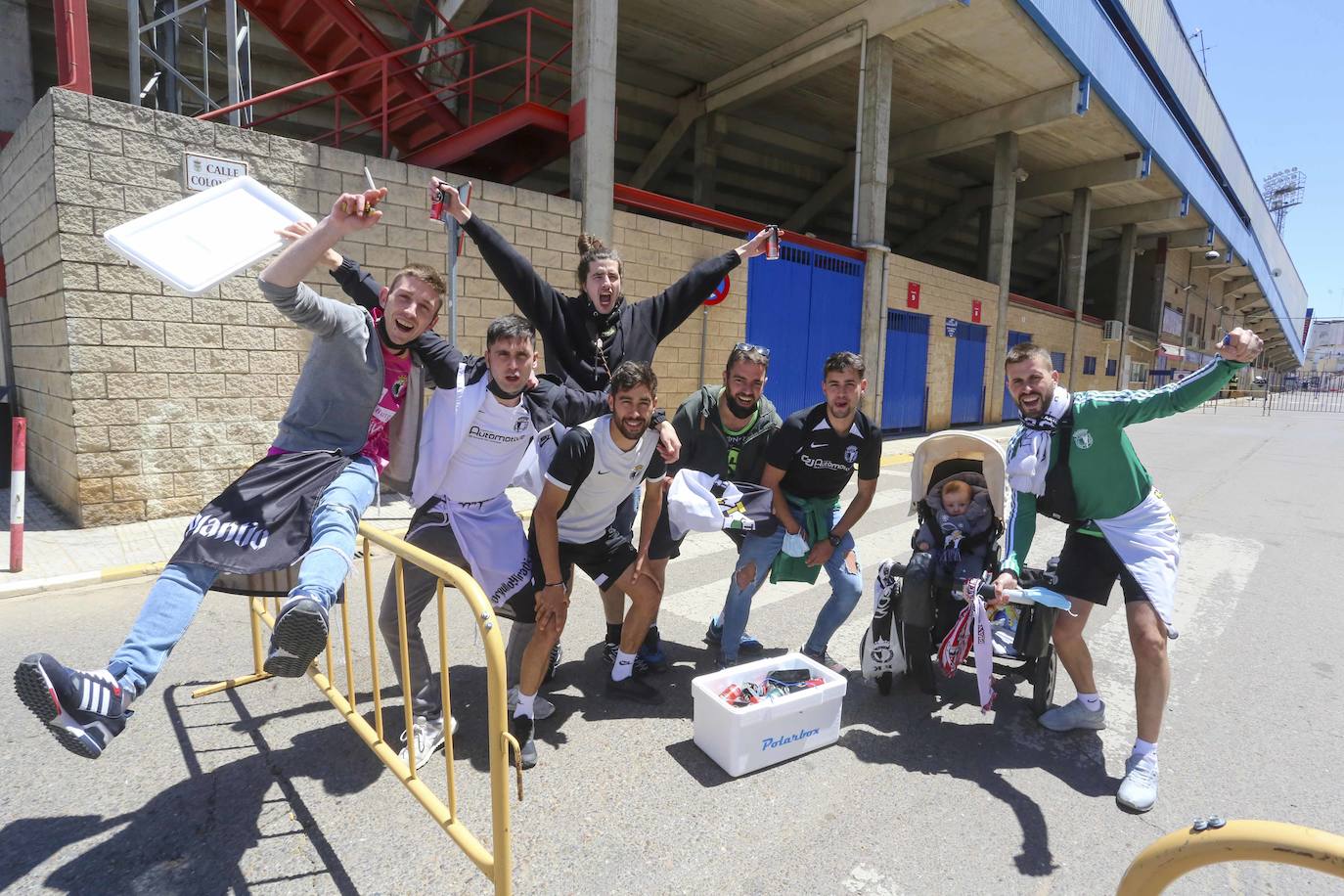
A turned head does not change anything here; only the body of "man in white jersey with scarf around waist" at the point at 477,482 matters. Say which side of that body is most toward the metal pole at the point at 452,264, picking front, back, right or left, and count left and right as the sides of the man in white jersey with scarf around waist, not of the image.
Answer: back

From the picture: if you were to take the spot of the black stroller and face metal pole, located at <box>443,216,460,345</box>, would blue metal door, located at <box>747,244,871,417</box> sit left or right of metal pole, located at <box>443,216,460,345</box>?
right

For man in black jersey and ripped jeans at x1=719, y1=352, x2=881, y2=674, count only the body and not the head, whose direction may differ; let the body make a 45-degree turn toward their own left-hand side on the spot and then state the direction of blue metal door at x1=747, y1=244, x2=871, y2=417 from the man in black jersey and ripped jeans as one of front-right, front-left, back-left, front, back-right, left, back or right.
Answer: back-left

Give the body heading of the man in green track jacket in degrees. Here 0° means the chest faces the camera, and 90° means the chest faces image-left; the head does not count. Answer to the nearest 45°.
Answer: approximately 45°

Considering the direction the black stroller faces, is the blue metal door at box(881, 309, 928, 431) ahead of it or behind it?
behind

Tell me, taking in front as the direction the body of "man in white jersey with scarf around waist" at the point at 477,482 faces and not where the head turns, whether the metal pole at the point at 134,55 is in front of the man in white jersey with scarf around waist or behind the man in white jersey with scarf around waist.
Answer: behind

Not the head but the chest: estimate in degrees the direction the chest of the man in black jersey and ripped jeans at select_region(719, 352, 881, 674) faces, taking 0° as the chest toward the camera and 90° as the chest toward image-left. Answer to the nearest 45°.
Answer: approximately 0°

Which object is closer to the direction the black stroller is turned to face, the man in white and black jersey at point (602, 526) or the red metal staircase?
the man in white and black jersey

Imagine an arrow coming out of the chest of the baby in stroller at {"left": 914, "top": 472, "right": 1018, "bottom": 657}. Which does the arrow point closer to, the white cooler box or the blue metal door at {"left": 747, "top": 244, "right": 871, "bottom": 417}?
the white cooler box
